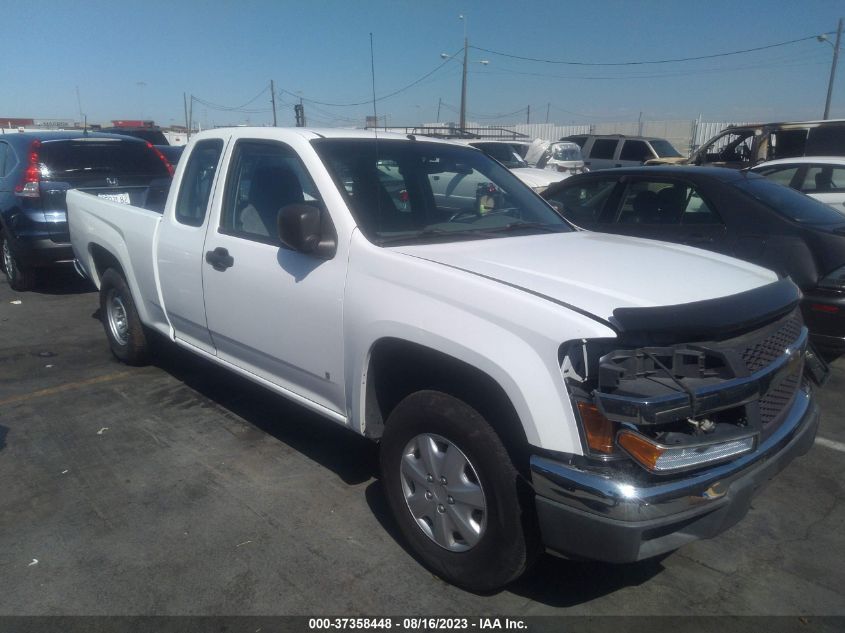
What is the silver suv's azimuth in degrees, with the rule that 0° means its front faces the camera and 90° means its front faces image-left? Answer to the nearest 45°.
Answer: approximately 315°

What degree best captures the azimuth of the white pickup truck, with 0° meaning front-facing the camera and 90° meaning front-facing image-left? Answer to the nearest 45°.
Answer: approximately 315°

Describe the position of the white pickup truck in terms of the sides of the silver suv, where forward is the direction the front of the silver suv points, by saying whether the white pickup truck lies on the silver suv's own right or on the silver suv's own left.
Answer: on the silver suv's own right

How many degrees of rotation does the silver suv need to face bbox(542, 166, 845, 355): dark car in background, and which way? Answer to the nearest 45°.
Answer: approximately 45° to its right
